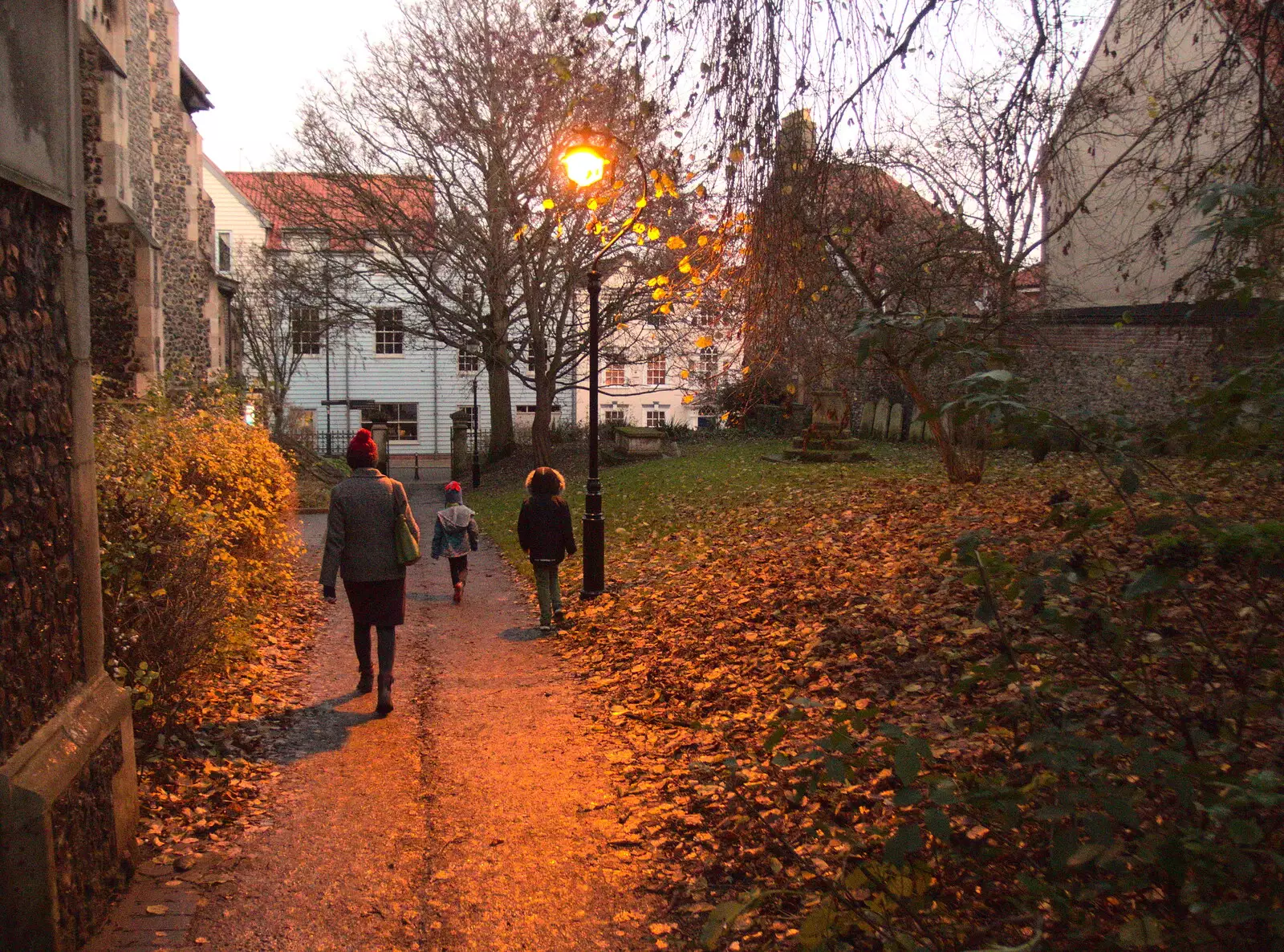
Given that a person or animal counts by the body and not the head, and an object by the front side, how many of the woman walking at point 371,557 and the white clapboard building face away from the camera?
1

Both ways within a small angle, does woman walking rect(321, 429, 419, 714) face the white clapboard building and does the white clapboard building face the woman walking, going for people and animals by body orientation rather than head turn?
yes

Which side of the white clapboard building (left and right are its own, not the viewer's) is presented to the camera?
front

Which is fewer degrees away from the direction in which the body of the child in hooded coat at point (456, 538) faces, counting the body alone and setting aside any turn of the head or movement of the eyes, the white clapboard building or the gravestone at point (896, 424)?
the white clapboard building

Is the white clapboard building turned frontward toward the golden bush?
yes

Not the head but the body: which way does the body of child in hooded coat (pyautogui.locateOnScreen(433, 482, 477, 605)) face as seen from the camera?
away from the camera

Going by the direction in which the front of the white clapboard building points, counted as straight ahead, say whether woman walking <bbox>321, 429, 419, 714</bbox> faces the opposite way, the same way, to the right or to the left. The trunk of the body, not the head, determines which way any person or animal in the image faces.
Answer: the opposite way

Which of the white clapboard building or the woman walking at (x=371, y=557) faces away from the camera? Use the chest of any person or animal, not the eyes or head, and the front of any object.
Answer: the woman walking

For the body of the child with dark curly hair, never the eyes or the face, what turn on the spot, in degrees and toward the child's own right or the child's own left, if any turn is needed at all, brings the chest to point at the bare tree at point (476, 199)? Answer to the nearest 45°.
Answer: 0° — they already face it

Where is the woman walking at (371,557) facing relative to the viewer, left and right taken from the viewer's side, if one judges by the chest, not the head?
facing away from the viewer

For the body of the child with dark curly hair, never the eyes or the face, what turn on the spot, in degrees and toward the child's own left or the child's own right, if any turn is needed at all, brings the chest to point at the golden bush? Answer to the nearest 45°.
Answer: approximately 135° to the child's own left

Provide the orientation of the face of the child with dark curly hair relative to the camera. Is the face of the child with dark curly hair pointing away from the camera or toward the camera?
away from the camera

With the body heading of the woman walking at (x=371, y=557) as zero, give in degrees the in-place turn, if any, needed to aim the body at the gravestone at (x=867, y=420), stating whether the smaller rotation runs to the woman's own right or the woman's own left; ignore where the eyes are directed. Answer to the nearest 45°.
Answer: approximately 45° to the woman's own right

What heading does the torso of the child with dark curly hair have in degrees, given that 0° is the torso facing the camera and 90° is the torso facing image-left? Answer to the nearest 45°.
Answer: approximately 180°
